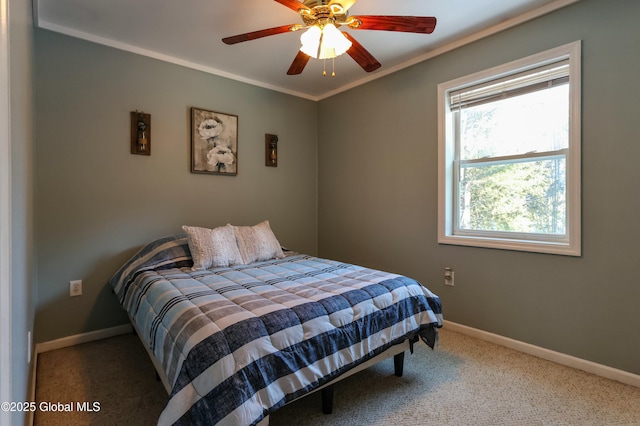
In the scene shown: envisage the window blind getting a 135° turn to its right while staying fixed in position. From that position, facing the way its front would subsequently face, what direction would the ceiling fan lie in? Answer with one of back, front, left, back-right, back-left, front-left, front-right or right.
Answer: back-left

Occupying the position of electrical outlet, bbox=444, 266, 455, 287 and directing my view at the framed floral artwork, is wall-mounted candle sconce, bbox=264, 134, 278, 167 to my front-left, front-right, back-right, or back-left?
front-right

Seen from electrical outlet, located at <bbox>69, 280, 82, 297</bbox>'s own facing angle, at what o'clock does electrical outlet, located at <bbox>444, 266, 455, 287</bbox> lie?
electrical outlet, located at <bbox>444, 266, 455, 287</bbox> is roughly at 10 o'clock from electrical outlet, located at <bbox>69, 280, 82, 297</bbox>.

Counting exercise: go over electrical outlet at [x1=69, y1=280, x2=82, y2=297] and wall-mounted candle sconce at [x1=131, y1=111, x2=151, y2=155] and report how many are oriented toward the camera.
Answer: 2

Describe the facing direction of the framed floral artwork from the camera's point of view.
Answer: facing the viewer and to the right of the viewer

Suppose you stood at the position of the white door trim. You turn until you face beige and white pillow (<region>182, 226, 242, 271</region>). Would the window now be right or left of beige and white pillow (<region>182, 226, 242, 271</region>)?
right

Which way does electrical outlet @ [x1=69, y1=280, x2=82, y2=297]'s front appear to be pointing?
toward the camera

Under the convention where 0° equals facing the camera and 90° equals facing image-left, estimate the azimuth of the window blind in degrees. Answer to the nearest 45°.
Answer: approximately 45°
